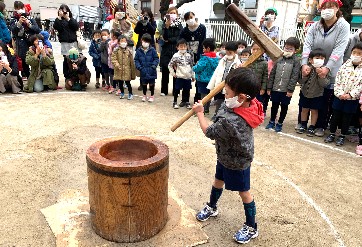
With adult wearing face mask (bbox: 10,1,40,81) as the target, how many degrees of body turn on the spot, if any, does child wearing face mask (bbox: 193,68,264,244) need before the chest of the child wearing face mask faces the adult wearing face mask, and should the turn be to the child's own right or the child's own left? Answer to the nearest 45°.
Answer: approximately 45° to the child's own right

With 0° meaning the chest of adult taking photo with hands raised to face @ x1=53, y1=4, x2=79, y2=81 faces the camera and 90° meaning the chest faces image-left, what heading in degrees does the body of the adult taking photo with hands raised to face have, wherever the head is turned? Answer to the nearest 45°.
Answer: approximately 0°

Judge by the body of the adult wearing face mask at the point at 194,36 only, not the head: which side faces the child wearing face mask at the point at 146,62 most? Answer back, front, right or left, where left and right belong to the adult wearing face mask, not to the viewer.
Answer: right

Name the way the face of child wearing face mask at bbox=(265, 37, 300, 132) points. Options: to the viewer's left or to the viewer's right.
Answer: to the viewer's left

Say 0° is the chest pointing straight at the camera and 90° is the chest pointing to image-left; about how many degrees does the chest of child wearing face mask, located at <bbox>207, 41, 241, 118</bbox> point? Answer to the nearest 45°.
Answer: approximately 0°

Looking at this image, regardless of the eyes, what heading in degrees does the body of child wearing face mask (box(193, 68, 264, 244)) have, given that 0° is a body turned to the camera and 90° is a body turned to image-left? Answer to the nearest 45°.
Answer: approximately 90°

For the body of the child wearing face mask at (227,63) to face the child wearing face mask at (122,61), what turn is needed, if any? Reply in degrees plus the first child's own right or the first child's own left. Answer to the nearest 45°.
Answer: approximately 135° to the first child's own right
